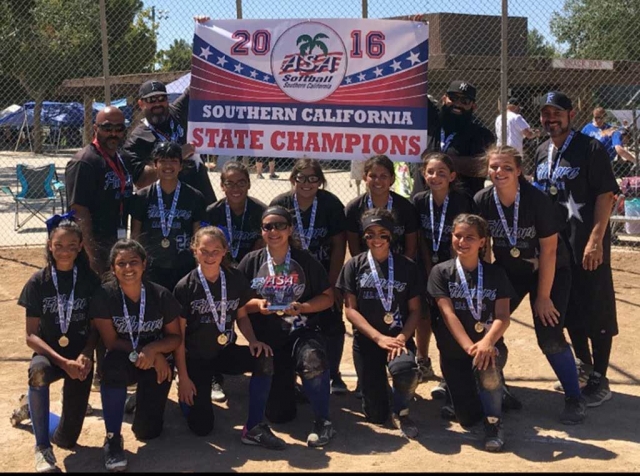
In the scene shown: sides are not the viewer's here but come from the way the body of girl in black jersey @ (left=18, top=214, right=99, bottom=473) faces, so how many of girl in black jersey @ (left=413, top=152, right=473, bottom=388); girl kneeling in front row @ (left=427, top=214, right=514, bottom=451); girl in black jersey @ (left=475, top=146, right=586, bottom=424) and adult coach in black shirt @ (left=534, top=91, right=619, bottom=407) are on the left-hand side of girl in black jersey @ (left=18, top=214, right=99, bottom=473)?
4

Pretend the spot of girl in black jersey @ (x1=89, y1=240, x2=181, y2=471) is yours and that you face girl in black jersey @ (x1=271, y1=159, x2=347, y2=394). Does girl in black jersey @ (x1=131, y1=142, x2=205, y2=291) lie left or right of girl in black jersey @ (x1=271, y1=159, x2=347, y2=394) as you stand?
left

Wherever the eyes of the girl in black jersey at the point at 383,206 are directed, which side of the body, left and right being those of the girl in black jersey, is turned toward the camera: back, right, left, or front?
front

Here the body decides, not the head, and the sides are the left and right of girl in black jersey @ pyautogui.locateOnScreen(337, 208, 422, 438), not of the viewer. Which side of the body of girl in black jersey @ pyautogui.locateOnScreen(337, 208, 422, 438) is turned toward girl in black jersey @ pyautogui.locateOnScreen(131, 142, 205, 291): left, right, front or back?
right

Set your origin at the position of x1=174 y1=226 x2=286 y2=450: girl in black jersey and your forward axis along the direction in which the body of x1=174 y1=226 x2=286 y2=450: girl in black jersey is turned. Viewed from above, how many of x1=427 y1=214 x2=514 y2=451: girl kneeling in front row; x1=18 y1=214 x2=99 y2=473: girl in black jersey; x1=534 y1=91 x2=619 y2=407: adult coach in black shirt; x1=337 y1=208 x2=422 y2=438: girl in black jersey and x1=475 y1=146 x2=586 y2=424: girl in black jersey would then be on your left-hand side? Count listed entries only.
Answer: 4

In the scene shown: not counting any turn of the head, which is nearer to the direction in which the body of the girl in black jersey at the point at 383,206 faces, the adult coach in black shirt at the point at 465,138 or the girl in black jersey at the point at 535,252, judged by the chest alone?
the girl in black jersey

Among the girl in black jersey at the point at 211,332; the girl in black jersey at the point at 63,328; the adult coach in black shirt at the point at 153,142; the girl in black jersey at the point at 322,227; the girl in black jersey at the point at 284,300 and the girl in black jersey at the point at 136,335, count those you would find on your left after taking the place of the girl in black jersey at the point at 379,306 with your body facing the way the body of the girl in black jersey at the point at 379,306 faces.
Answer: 0

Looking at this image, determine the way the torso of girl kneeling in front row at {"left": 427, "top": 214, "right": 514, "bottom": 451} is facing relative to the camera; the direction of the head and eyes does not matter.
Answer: toward the camera

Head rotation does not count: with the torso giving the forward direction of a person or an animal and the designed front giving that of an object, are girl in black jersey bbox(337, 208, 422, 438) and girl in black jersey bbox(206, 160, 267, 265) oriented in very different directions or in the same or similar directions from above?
same or similar directions

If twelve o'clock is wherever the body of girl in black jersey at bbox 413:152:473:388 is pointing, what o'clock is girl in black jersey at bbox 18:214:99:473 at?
girl in black jersey at bbox 18:214:99:473 is roughly at 2 o'clock from girl in black jersey at bbox 413:152:473:388.

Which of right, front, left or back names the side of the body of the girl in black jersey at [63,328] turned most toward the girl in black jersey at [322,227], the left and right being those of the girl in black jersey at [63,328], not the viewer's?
left

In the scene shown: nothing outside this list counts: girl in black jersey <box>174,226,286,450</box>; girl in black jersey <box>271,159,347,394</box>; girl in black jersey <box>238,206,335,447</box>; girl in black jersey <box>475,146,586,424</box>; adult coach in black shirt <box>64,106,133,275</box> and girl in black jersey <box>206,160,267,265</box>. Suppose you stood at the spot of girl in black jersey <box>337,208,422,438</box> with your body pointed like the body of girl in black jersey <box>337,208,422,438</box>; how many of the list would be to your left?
1

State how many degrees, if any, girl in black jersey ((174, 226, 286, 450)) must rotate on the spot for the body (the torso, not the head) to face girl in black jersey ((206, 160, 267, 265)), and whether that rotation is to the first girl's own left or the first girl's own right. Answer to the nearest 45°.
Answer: approximately 180°

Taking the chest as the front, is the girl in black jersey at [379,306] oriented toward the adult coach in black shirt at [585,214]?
no

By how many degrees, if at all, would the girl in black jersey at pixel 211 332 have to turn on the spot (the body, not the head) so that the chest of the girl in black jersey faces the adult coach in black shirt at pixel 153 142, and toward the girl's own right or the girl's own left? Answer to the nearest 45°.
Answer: approximately 180°

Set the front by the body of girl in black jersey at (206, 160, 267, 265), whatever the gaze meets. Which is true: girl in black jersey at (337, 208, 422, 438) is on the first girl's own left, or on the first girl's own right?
on the first girl's own left

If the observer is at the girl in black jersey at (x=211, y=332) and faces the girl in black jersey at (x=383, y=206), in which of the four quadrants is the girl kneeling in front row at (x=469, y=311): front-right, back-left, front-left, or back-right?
front-right

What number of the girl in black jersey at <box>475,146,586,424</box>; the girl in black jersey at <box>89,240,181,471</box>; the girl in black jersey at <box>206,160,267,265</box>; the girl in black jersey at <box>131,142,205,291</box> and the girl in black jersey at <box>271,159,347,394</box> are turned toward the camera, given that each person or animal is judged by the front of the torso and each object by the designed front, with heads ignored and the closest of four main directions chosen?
5

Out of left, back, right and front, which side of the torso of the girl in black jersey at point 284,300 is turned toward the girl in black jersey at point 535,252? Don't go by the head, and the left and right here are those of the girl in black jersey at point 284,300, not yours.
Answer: left

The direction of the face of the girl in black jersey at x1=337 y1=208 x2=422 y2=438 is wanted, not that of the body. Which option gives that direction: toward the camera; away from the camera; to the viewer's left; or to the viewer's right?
toward the camera
